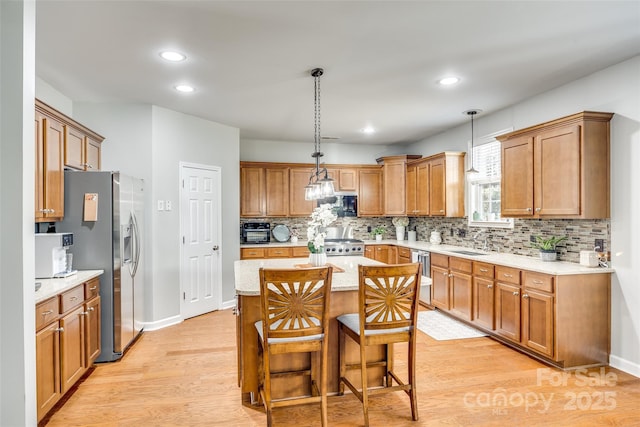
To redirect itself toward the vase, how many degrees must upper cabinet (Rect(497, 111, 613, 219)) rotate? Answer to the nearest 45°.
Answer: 0° — it already faces it

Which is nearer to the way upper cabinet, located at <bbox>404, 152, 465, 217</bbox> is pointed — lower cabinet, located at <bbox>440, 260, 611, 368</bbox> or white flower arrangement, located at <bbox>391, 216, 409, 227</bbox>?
the lower cabinet

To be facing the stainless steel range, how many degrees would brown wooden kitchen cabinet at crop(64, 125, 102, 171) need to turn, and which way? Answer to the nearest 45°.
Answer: approximately 45° to its left

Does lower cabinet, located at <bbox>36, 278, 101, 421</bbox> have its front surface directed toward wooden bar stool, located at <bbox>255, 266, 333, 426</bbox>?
yes

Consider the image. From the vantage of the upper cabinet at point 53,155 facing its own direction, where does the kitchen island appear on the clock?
The kitchen island is roughly at 12 o'clock from the upper cabinet.

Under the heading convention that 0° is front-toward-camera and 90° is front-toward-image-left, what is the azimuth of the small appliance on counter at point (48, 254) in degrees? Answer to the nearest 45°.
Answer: approximately 315°

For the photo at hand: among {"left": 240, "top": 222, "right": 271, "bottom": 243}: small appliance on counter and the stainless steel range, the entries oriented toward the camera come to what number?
2
